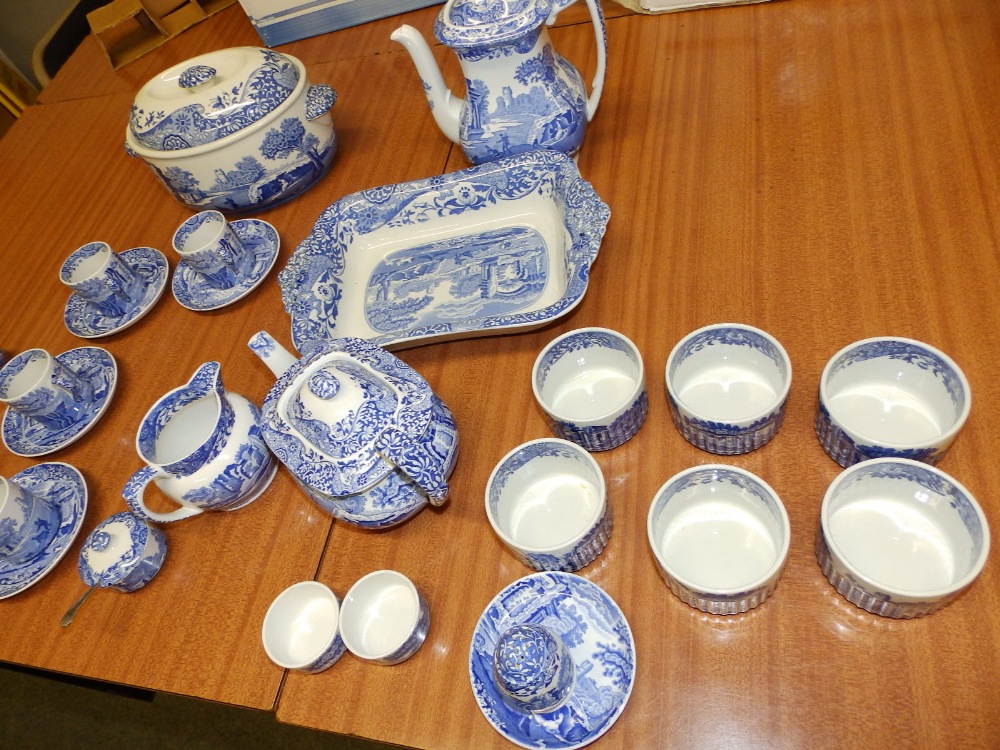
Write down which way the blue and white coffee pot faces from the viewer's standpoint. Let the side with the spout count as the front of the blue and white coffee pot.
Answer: facing to the left of the viewer

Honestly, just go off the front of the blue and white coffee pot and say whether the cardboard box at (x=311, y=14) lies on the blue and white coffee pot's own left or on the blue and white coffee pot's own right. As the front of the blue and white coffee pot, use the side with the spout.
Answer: on the blue and white coffee pot's own right

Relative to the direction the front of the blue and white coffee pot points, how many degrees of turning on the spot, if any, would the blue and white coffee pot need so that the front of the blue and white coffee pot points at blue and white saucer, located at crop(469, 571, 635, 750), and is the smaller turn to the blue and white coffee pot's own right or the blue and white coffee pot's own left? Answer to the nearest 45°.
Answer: approximately 90° to the blue and white coffee pot's own left

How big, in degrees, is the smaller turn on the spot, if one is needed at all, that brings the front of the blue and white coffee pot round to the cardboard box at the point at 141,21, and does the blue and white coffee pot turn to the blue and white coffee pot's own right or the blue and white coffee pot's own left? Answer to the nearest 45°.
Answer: approximately 45° to the blue and white coffee pot's own right

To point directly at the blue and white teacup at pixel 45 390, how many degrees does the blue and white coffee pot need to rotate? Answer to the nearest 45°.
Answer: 0° — it already faces it

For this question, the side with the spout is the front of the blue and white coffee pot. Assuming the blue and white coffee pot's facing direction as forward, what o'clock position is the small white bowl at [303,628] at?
The small white bowl is roughly at 10 o'clock from the blue and white coffee pot.
